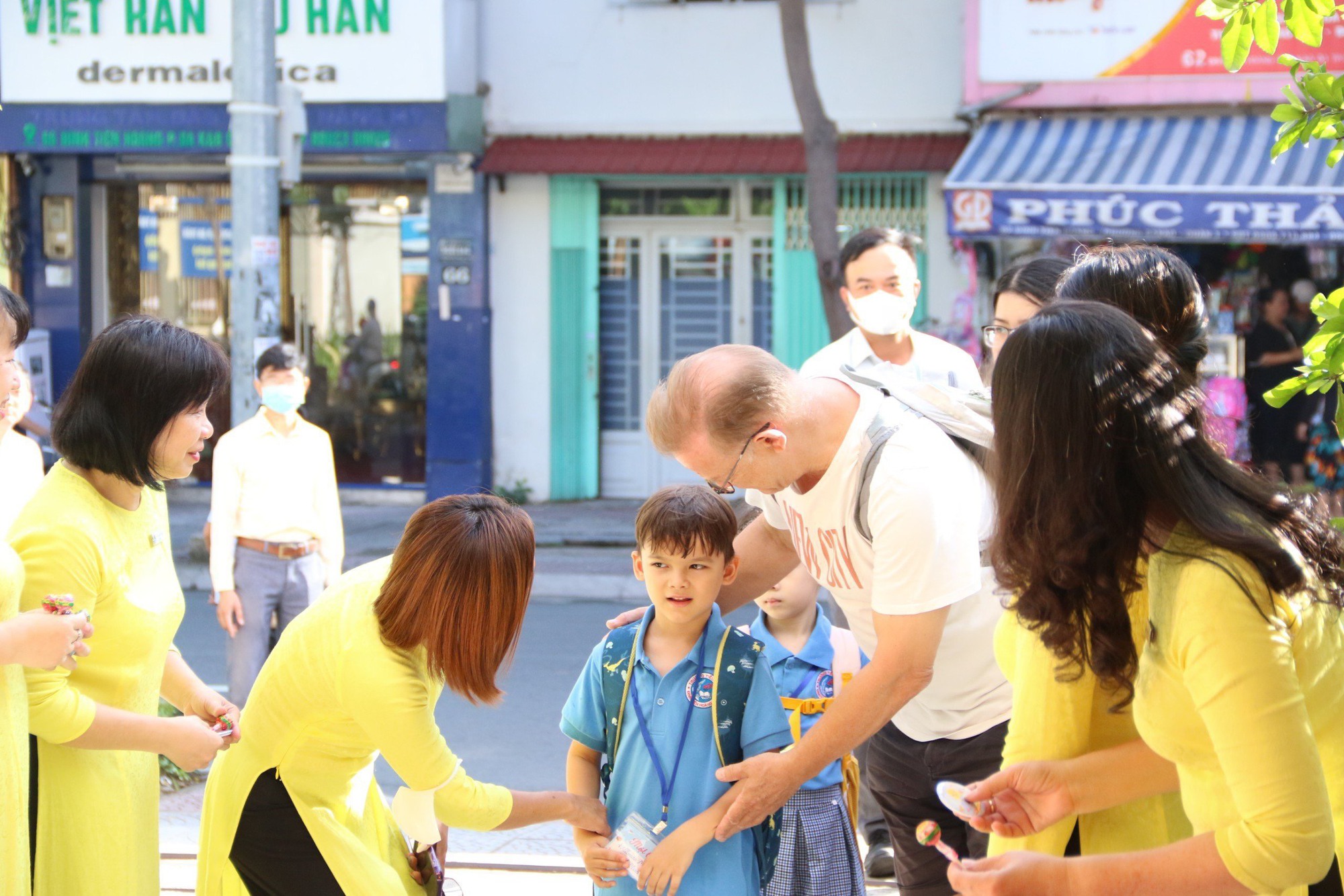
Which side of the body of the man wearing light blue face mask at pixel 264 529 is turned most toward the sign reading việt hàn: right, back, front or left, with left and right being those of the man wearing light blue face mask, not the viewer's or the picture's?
back

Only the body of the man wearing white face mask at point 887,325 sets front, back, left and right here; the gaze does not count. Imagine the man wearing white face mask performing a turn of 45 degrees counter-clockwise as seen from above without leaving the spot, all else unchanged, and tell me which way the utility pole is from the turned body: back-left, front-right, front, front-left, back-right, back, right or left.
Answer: back

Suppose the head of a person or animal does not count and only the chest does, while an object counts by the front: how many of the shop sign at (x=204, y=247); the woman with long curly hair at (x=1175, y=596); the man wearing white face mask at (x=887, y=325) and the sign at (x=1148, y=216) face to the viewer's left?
1

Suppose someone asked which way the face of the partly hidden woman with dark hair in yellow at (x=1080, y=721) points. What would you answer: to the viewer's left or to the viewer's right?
to the viewer's left

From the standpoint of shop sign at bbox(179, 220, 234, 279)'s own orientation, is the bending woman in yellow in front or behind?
in front

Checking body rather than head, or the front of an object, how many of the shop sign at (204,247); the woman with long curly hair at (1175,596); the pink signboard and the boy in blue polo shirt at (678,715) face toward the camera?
3

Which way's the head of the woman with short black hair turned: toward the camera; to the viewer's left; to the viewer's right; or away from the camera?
to the viewer's right

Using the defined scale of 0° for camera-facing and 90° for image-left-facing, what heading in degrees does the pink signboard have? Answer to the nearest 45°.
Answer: approximately 0°

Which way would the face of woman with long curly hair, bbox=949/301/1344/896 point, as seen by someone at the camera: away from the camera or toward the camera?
away from the camera
